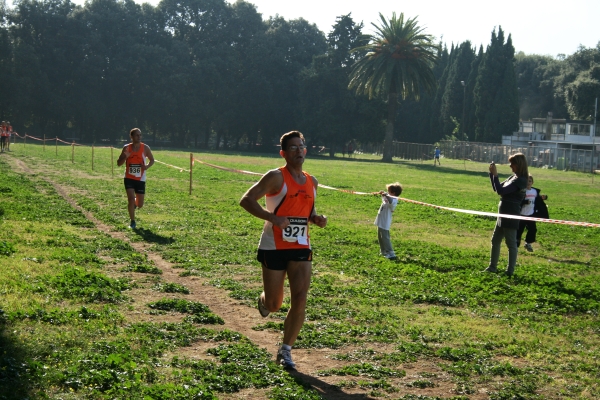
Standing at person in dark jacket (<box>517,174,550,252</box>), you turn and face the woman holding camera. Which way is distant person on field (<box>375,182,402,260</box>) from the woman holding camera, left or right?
right

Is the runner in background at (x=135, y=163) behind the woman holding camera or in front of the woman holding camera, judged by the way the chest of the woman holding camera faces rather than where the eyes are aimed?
in front

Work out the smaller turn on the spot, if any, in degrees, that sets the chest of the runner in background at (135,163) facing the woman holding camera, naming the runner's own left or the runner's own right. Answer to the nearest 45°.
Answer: approximately 45° to the runner's own left

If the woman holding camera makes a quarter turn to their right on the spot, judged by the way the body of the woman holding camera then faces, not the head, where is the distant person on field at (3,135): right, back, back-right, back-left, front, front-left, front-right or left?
front-left

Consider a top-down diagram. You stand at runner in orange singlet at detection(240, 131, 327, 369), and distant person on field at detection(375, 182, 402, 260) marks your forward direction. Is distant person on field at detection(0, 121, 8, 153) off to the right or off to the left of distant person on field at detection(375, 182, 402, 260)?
left

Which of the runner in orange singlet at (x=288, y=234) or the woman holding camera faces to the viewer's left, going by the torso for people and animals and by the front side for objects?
the woman holding camera

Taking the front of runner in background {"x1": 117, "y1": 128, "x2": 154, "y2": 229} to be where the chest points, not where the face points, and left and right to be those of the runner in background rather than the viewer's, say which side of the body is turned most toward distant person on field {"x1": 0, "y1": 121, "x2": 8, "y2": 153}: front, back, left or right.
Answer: back

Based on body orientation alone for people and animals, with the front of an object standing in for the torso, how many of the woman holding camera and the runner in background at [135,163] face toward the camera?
1

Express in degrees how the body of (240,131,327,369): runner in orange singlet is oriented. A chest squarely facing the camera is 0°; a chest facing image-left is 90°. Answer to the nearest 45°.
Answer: approximately 315°

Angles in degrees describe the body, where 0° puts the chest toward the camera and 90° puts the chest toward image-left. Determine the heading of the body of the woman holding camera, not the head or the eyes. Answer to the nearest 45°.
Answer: approximately 90°

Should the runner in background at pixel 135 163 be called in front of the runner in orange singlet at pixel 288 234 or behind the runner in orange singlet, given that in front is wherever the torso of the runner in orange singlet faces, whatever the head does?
behind
